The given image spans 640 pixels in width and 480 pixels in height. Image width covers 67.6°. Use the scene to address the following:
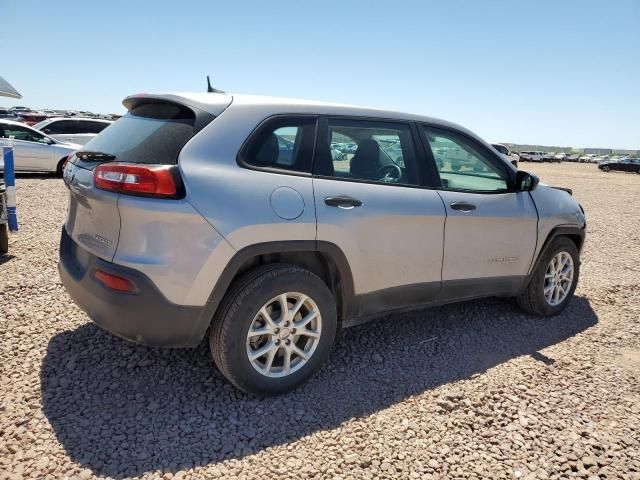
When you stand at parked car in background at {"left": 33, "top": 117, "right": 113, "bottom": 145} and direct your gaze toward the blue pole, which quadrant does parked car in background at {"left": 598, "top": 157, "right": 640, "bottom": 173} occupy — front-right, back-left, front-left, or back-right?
back-left

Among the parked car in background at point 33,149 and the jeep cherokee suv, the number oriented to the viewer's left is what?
0

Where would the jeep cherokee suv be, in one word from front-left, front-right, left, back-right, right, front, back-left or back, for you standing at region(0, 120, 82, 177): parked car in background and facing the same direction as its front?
right

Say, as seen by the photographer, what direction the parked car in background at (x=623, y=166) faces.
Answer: facing to the left of the viewer

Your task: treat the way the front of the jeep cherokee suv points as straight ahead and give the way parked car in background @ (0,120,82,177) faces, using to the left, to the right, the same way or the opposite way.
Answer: the same way

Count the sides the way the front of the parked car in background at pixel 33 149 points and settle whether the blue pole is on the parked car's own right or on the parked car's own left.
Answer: on the parked car's own right

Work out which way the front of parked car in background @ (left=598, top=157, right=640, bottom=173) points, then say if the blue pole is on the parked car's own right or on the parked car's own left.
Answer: on the parked car's own left

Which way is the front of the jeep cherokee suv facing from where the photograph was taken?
facing away from the viewer and to the right of the viewer

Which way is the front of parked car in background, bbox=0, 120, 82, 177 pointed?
to the viewer's right

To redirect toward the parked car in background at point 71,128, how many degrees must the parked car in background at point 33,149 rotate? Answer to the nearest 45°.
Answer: approximately 45° to its left

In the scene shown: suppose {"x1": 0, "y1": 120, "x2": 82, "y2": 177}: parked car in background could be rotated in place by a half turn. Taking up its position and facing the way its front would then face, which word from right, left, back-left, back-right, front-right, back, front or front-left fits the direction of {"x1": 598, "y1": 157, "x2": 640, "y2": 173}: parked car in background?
back

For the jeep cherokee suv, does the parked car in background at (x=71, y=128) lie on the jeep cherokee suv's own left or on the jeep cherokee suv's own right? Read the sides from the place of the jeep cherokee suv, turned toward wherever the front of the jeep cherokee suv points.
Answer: on the jeep cherokee suv's own left

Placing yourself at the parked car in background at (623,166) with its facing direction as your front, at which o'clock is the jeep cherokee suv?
The jeep cherokee suv is roughly at 9 o'clock from the parked car in background.

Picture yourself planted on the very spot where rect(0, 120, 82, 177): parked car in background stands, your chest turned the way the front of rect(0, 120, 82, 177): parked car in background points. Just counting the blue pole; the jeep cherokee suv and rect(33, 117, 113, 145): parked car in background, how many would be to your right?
2
